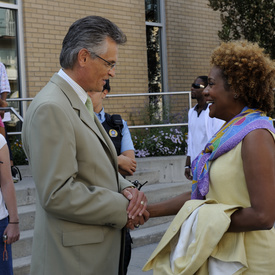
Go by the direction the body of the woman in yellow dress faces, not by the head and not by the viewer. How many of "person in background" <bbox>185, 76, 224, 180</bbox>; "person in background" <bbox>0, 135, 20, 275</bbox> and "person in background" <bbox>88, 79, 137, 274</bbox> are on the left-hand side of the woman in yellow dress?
0

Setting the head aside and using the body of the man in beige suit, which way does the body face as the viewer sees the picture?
to the viewer's right

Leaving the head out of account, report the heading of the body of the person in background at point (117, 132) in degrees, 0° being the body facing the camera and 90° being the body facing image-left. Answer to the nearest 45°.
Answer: approximately 45°

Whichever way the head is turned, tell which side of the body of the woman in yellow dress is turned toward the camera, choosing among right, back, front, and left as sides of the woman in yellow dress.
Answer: left

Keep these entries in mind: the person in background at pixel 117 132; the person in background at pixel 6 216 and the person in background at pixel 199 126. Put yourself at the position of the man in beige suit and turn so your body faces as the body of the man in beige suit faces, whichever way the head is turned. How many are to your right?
0

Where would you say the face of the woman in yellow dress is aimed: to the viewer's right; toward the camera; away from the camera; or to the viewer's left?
to the viewer's left

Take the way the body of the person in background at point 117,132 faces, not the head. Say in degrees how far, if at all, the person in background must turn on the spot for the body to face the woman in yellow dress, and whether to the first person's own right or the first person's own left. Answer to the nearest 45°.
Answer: approximately 45° to the first person's own left

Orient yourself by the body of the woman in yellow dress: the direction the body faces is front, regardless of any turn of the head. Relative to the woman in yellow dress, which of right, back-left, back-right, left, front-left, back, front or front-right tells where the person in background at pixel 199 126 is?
right

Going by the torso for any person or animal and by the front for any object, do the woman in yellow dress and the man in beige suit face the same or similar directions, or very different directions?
very different directions

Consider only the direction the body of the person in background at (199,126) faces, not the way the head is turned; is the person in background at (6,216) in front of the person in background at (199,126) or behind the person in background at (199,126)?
in front

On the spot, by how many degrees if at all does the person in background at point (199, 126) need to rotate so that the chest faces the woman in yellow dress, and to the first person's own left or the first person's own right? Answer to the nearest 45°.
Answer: approximately 45° to the first person's own left

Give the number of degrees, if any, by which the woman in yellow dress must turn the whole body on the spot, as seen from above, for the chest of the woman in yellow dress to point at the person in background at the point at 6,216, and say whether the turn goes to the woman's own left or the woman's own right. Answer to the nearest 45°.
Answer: approximately 45° to the woman's own right
